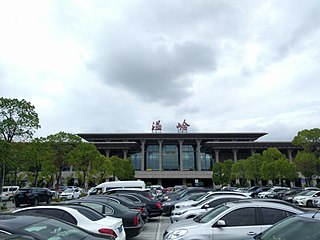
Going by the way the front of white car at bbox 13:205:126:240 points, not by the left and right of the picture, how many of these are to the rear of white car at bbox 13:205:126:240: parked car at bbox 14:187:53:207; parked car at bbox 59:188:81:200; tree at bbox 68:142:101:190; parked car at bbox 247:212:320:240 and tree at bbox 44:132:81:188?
1

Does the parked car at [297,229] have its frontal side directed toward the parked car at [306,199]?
no

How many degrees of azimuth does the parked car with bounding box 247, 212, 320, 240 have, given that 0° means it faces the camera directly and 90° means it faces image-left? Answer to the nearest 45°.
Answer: approximately 45°

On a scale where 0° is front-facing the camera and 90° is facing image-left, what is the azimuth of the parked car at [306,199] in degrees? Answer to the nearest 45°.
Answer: approximately 45°

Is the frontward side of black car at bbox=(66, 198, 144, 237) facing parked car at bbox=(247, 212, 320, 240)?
no

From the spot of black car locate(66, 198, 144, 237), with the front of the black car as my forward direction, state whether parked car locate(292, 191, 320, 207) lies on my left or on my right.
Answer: on my right

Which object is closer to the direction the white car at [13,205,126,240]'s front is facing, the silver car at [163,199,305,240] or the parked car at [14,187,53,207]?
the parked car

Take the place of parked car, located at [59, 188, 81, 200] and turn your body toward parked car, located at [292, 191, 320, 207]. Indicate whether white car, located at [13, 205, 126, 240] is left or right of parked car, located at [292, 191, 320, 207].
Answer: right

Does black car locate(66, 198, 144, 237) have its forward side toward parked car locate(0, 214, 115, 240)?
no

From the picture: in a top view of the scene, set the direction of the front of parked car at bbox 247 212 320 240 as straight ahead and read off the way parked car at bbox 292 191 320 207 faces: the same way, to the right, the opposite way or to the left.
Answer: the same way

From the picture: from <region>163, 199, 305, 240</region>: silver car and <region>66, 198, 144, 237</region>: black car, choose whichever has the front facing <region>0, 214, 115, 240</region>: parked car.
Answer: the silver car

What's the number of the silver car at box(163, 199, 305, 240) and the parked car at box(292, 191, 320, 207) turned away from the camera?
0

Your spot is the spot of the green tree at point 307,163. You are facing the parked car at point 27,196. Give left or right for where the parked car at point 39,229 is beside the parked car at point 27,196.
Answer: left

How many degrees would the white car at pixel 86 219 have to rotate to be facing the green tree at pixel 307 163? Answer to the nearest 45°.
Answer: approximately 90° to its right

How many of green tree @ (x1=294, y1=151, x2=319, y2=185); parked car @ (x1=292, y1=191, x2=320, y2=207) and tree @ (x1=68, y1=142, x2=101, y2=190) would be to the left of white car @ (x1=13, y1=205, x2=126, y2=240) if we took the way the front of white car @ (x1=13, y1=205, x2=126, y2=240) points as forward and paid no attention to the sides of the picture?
0

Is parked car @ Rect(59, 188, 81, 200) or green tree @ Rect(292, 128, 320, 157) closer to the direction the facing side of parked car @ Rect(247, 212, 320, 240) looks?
the parked car

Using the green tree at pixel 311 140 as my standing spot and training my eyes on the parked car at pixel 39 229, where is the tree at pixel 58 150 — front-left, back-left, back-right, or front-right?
front-right

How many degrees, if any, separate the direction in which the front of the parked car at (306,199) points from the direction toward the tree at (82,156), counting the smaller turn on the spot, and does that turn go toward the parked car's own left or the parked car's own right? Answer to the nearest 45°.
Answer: approximately 45° to the parked car's own right
